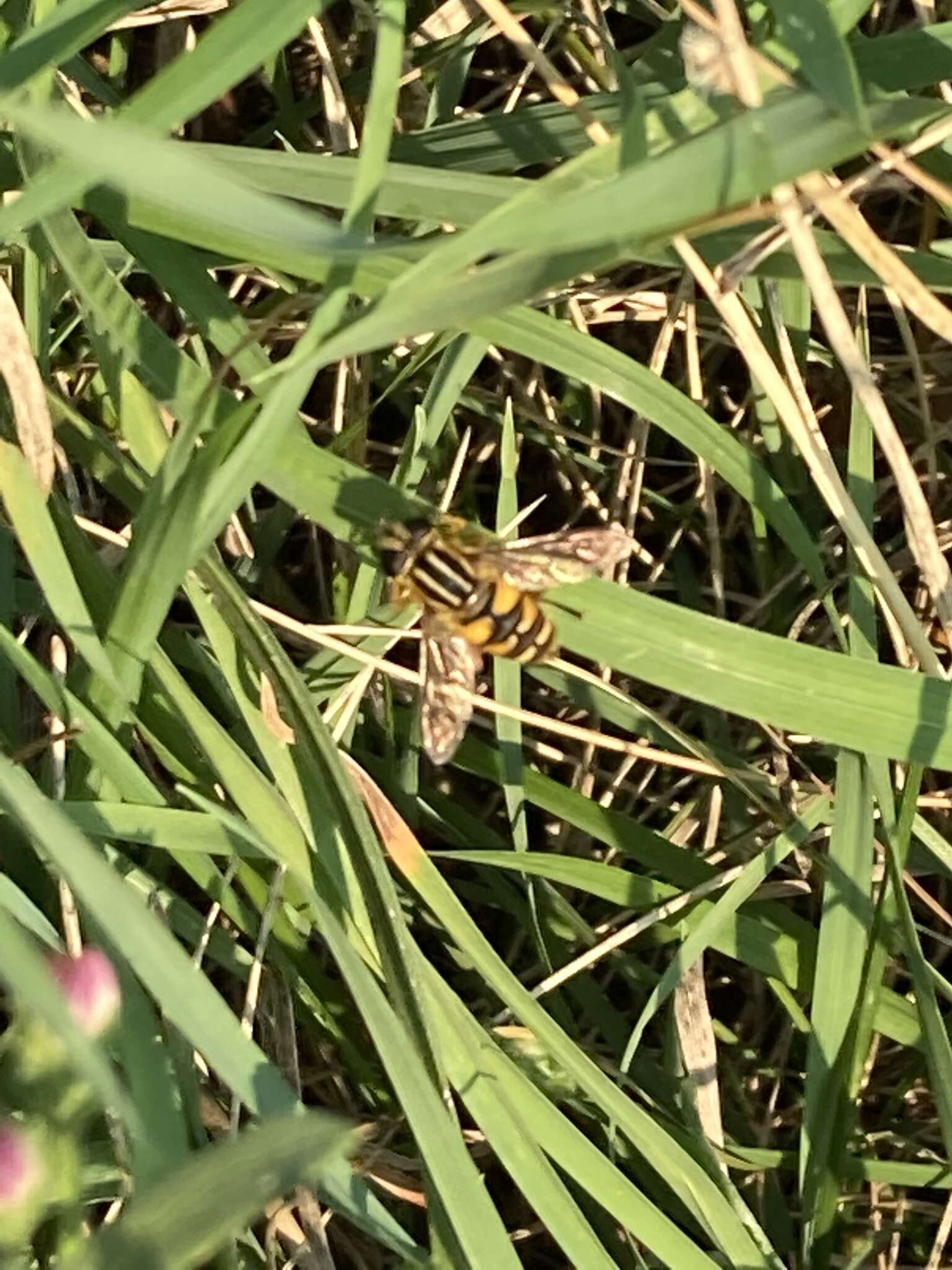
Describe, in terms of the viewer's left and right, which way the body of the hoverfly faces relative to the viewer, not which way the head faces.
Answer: facing away from the viewer and to the left of the viewer

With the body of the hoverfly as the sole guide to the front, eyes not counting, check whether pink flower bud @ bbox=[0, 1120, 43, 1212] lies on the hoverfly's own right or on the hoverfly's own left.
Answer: on the hoverfly's own left

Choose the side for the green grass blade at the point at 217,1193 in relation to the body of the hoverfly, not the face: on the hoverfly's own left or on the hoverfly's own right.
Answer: on the hoverfly's own left
